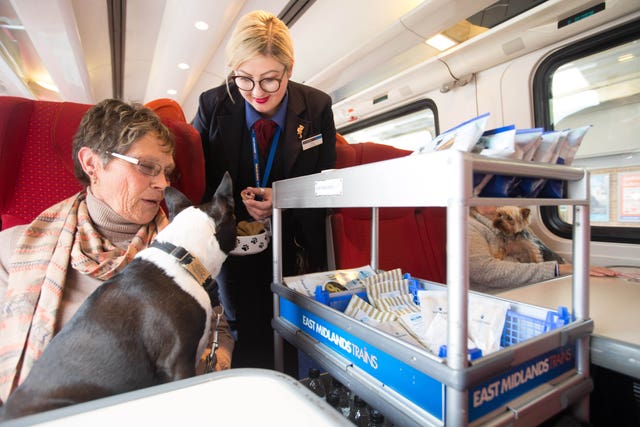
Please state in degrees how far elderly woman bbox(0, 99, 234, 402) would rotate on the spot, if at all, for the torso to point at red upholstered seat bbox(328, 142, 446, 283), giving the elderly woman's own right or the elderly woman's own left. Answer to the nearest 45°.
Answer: approximately 45° to the elderly woman's own left

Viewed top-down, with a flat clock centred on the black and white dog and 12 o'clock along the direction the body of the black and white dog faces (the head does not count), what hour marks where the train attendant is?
The train attendant is roughly at 12 o'clock from the black and white dog.

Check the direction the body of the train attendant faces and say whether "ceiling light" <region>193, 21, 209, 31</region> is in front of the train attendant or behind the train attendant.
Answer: behind

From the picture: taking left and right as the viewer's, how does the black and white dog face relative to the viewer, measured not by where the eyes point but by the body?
facing away from the viewer and to the right of the viewer

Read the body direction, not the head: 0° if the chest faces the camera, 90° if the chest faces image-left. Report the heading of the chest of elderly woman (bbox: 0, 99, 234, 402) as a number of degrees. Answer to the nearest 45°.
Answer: approximately 315°

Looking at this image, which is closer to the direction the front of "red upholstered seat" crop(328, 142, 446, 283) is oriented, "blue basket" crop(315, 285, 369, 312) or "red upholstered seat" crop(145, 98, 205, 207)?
the blue basket

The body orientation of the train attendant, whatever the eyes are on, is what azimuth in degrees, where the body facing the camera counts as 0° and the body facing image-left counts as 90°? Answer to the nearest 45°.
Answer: approximately 0°

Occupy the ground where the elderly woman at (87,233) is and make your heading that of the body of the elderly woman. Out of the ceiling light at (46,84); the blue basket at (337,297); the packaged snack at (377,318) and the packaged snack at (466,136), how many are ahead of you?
3

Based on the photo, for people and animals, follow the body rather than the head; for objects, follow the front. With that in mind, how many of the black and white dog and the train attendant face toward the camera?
1

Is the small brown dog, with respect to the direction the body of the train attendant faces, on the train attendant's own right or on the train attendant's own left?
on the train attendant's own left

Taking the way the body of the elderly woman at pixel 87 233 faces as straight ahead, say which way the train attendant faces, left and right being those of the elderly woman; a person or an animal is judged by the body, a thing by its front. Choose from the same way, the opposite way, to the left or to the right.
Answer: to the right

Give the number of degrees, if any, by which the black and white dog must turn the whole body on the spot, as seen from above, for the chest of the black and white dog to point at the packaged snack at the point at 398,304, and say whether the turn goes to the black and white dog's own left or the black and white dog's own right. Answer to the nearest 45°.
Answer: approximately 45° to the black and white dog's own right
